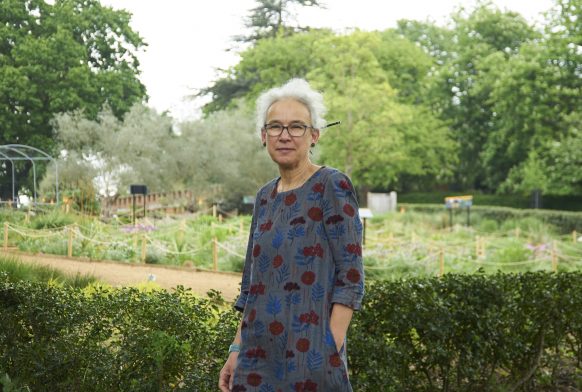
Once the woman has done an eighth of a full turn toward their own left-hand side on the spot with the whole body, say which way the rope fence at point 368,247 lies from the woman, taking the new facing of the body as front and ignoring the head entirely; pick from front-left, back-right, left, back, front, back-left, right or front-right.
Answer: back

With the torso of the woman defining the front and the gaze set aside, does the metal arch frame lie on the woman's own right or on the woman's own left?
on the woman's own right

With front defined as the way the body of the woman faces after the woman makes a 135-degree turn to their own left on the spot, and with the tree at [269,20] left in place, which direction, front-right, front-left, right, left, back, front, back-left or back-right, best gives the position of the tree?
left

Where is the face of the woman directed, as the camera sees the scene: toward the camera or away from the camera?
toward the camera

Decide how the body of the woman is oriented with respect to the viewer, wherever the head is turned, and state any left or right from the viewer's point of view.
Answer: facing the viewer and to the left of the viewer

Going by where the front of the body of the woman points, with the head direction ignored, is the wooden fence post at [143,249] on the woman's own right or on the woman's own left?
on the woman's own right

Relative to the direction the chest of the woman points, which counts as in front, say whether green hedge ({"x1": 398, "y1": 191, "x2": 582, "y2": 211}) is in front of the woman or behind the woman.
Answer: behind

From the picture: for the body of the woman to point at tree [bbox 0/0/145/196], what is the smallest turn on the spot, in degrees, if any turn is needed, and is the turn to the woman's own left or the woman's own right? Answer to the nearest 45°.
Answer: approximately 90° to the woman's own right
